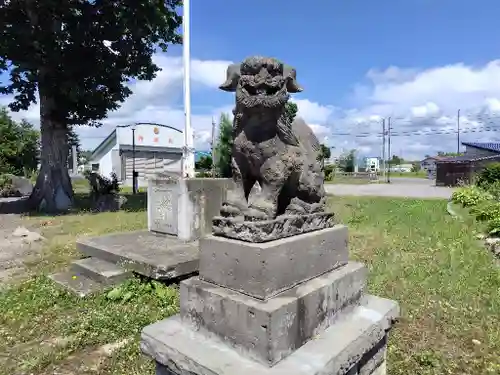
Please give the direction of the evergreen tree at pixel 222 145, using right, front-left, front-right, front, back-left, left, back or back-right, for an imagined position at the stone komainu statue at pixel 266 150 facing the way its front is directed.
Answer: back-right

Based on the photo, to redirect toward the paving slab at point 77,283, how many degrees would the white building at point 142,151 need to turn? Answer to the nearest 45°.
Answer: approximately 45° to its right

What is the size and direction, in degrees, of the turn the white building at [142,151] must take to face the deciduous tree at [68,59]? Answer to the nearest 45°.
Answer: approximately 45° to its right

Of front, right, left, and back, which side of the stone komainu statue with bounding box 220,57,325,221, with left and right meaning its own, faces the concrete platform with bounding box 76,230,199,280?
right

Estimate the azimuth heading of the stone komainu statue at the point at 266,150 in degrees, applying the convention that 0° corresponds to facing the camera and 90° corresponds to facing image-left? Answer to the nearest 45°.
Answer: approximately 45°

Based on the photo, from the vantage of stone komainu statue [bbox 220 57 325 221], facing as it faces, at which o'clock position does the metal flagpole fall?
The metal flagpole is roughly at 4 o'clock from the stone komainu statue.

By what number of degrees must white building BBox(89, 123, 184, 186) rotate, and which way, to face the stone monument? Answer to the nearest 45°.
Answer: approximately 45° to its right

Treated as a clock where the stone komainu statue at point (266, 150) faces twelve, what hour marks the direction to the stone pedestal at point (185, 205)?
The stone pedestal is roughly at 4 o'clock from the stone komainu statue.

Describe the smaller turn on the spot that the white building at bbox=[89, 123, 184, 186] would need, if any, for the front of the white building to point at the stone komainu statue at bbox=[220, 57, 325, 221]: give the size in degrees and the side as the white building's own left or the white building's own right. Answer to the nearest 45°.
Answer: approximately 45° to the white building's own right

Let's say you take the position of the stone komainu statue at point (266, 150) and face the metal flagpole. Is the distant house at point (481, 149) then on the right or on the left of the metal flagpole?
right

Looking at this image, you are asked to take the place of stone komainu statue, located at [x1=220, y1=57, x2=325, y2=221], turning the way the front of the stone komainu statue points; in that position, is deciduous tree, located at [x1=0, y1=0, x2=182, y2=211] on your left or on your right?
on your right

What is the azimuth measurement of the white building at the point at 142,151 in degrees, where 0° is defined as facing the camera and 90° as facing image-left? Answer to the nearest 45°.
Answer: approximately 315°
